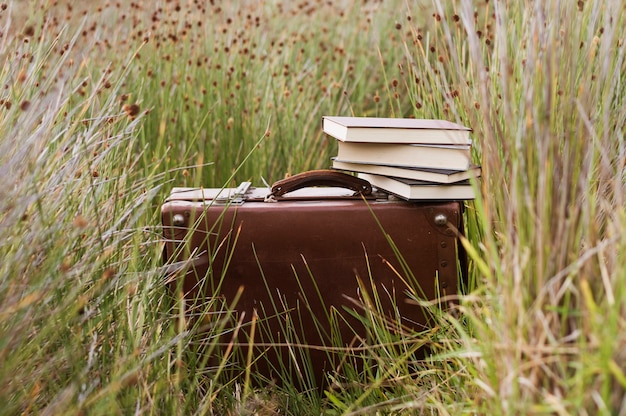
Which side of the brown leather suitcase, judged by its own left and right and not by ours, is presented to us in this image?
front
